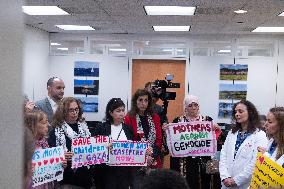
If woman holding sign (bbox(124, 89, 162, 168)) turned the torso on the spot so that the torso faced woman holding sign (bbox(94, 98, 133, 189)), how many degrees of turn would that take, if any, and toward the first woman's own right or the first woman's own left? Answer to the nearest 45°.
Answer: approximately 45° to the first woman's own right

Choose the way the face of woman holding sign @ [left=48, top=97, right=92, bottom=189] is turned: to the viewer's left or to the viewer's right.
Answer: to the viewer's right

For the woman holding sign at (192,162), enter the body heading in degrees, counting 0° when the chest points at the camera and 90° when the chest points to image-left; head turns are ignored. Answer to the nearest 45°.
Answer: approximately 0°

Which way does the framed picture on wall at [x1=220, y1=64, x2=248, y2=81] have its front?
toward the camera

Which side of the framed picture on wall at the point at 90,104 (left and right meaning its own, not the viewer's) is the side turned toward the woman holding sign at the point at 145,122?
front

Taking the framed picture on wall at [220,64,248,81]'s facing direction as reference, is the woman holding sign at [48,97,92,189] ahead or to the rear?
ahead

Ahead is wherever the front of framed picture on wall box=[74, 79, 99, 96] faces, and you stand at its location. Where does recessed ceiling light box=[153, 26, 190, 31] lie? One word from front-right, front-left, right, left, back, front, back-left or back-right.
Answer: front-left

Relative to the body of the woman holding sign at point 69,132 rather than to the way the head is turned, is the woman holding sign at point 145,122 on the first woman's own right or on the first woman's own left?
on the first woman's own left

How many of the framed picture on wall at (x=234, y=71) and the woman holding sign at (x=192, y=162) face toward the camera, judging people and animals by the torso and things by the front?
2

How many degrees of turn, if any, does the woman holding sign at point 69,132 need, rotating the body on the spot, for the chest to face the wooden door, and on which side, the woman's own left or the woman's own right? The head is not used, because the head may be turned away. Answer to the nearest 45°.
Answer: approximately 135° to the woman's own left

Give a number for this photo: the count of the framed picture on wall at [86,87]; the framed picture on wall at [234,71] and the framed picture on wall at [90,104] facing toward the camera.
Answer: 3

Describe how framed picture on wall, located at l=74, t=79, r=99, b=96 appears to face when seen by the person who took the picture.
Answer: facing the viewer
